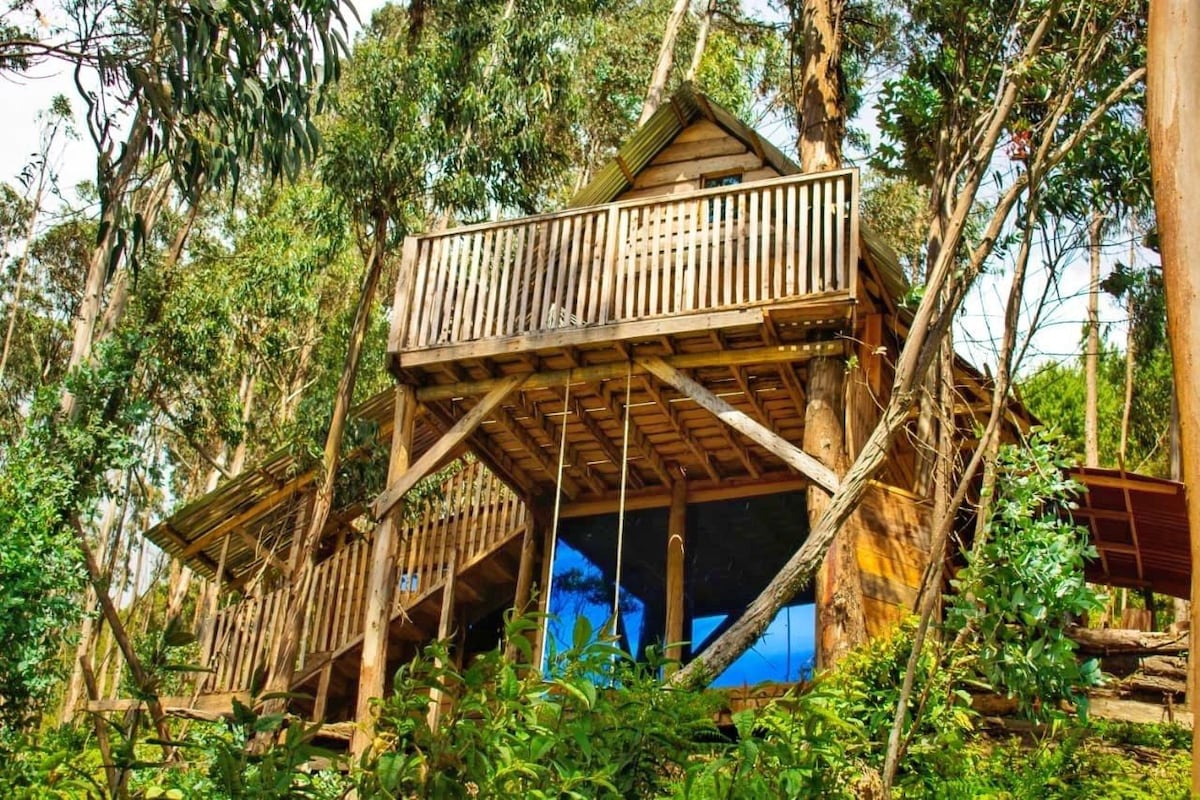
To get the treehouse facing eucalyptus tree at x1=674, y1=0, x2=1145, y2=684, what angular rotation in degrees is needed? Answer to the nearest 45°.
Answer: approximately 45° to its left

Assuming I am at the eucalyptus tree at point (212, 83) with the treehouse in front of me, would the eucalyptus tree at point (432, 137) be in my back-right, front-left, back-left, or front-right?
front-left

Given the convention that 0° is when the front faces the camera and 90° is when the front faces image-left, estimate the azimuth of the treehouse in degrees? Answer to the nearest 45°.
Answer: approximately 0°

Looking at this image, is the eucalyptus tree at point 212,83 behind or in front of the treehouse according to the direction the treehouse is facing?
in front
